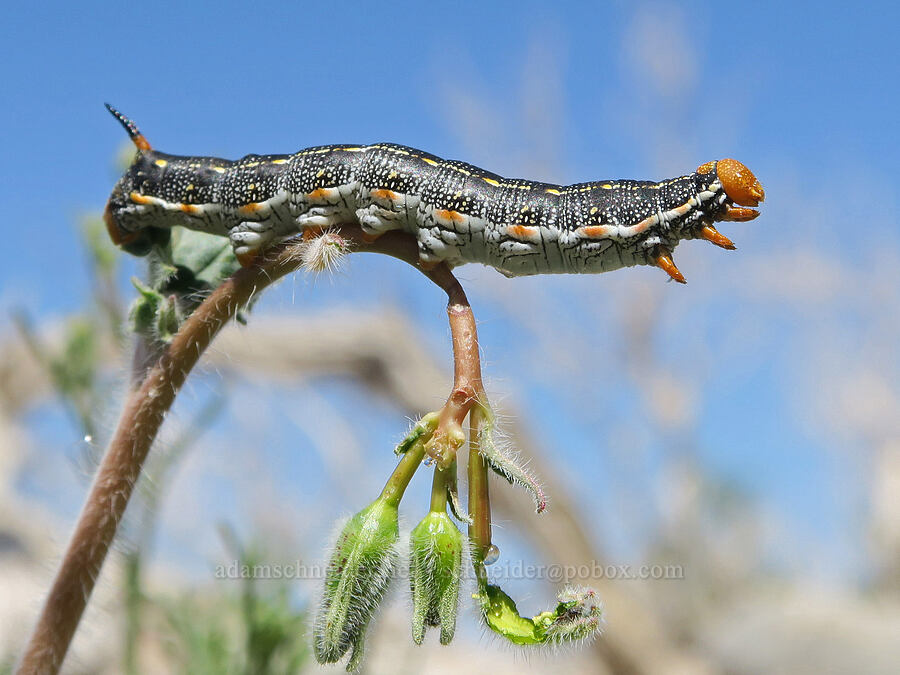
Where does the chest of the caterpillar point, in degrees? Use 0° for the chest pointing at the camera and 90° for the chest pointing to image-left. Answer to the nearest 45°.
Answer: approximately 270°
